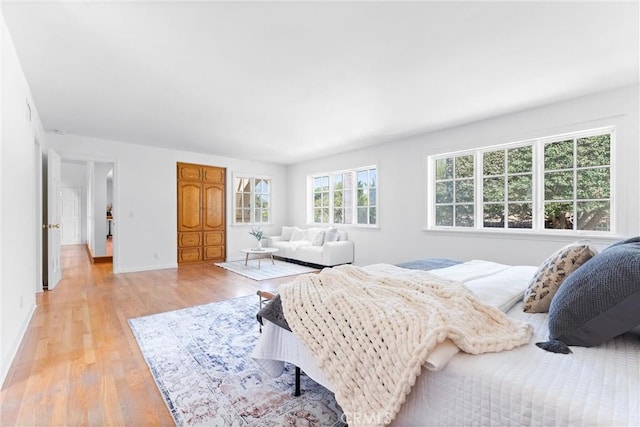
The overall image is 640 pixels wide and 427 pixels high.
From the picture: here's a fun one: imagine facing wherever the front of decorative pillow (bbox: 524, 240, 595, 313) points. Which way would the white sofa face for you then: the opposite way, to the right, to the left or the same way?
to the left

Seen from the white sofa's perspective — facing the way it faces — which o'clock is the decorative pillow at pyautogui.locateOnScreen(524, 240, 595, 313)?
The decorative pillow is roughly at 10 o'clock from the white sofa.

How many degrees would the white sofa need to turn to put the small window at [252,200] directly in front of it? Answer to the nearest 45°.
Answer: approximately 90° to its right

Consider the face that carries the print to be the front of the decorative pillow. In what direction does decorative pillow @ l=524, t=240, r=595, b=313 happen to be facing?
to the viewer's left

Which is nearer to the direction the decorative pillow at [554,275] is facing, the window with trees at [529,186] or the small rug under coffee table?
the small rug under coffee table

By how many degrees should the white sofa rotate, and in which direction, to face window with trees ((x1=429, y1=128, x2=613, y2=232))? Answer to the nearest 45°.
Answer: approximately 90° to its left
